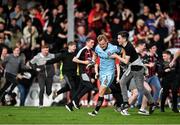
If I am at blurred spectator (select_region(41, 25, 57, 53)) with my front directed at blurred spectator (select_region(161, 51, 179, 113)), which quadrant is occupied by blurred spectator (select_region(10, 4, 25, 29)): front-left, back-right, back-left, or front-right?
back-right

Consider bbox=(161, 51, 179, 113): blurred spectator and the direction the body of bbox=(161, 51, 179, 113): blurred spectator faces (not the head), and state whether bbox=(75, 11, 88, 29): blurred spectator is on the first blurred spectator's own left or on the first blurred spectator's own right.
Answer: on the first blurred spectator's own right

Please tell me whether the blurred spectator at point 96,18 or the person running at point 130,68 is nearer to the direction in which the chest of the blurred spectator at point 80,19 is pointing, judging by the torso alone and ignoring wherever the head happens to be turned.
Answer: the person running

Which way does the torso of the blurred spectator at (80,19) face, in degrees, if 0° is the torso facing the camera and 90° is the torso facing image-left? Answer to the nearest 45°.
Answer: approximately 0°

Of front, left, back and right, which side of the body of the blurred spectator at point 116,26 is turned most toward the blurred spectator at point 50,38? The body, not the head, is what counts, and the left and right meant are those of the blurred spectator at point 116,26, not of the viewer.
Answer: right
